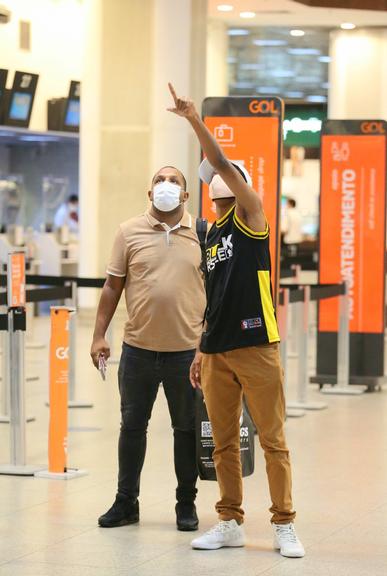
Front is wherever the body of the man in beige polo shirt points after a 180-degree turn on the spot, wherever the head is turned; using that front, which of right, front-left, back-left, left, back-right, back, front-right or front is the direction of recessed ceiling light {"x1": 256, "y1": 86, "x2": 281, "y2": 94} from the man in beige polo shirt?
front

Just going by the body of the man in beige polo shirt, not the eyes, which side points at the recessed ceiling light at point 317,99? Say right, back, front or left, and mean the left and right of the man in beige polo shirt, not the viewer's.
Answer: back

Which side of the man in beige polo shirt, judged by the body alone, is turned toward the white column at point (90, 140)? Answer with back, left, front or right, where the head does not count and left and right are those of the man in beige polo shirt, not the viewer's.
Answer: back

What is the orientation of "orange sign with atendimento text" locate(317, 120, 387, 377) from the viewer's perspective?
toward the camera

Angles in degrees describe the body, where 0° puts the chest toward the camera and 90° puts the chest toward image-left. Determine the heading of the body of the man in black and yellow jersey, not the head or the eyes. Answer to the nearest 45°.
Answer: approximately 45°

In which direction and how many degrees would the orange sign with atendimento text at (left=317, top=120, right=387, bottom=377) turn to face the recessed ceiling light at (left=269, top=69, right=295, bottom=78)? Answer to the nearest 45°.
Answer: approximately 180°

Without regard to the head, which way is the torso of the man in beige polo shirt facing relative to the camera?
toward the camera

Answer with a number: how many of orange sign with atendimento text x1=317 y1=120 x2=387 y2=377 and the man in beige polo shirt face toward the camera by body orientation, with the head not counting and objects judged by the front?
2

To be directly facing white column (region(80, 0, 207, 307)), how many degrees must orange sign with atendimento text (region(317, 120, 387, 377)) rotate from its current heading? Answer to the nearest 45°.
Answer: approximately 135° to its right

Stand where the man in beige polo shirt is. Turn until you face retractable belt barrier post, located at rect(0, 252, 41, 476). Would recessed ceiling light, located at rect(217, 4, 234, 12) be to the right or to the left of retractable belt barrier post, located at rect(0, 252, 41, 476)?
right

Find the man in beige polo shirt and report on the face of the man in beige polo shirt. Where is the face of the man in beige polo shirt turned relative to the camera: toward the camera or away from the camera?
toward the camera
